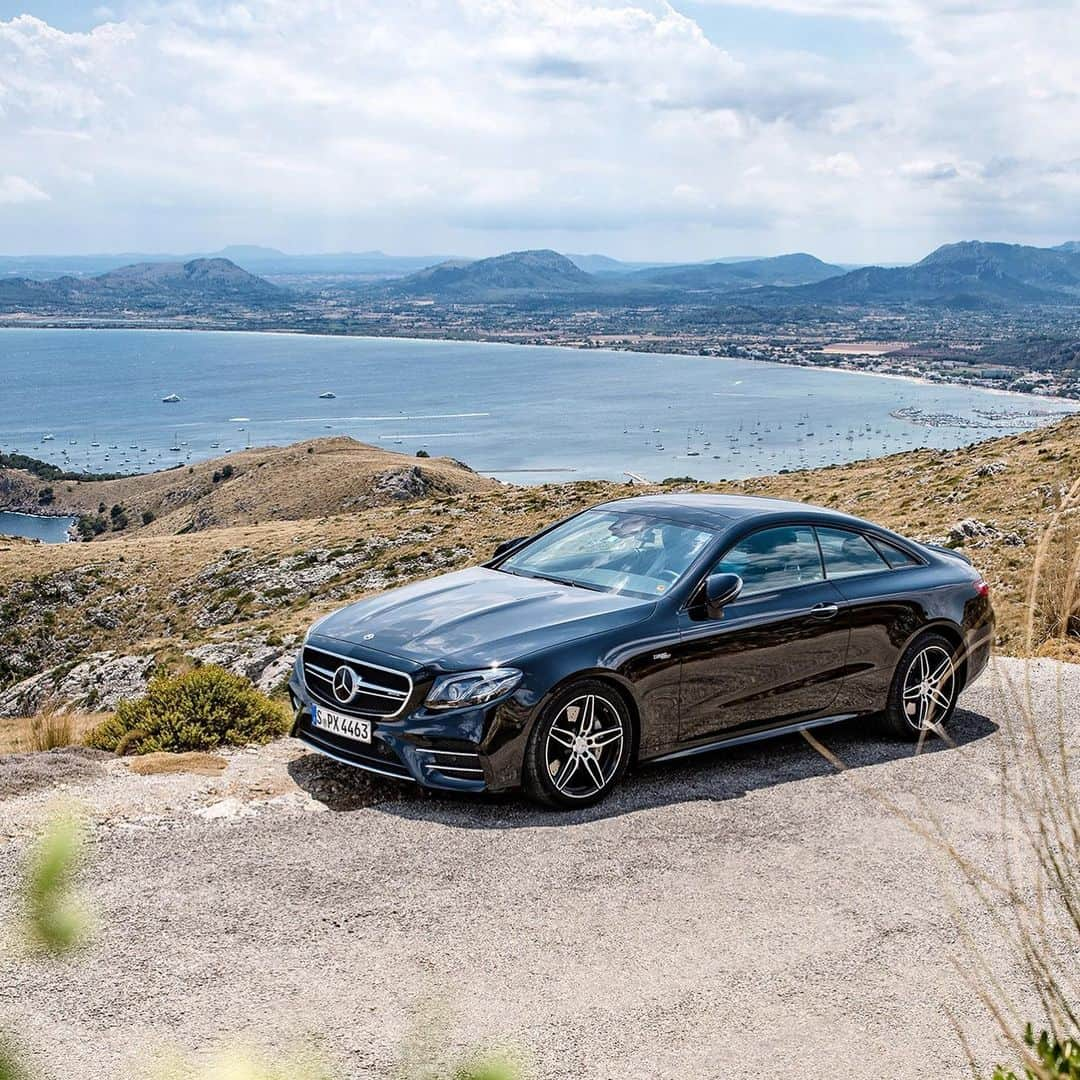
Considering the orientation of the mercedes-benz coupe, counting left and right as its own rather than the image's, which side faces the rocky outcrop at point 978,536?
back

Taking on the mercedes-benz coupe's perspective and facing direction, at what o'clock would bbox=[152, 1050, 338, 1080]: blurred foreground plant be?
The blurred foreground plant is roughly at 11 o'clock from the mercedes-benz coupe.

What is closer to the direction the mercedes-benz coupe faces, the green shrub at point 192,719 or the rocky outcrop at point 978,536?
the green shrub

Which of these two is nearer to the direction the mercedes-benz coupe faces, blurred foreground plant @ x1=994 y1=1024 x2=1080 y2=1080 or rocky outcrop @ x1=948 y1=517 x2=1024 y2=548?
the blurred foreground plant

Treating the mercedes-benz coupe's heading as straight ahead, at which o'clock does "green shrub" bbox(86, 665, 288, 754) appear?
The green shrub is roughly at 2 o'clock from the mercedes-benz coupe.

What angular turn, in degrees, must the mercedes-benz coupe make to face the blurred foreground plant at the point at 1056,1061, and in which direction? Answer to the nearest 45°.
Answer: approximately 45° to its left

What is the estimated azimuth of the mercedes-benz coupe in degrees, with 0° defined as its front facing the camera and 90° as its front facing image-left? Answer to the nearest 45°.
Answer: approximately 45°
